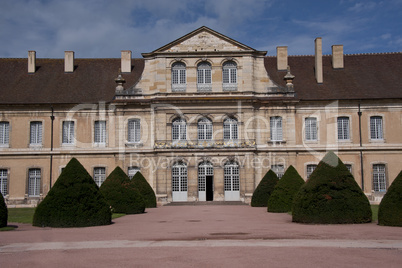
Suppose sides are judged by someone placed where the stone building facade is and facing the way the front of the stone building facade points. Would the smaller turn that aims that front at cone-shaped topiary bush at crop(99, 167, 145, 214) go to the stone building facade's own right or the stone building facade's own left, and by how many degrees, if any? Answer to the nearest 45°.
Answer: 0° — it already faces it

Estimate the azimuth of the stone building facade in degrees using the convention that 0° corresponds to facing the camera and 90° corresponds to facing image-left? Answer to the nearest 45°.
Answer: approximately 0°

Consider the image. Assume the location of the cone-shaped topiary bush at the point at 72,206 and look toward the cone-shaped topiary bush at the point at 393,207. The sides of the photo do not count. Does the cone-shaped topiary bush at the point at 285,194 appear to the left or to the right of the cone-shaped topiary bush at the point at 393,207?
left

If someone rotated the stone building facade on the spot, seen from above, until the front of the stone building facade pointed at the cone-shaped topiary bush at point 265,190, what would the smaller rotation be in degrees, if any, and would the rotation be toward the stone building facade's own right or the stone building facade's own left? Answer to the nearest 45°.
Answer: approximately 45° to the stone building facade's own left

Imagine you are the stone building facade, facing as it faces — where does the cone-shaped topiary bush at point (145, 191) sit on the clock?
The cone-shaped topiary bush is roughly at 1 o'clock from the stone building facade.

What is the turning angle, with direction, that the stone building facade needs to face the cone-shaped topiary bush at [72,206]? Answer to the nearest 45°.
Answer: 0° — it already faces it
